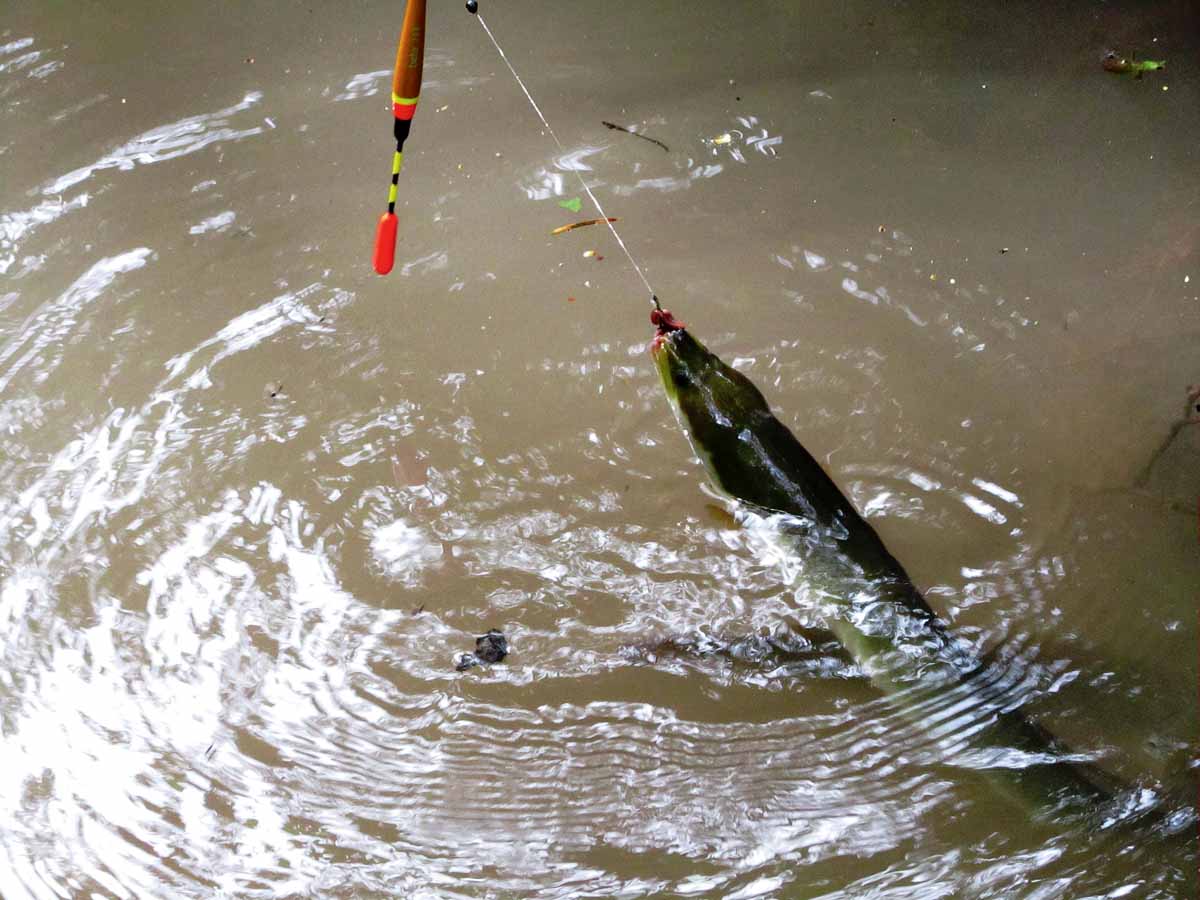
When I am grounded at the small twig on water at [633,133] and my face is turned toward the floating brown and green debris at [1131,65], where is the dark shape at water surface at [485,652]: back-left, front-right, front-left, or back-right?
back-right

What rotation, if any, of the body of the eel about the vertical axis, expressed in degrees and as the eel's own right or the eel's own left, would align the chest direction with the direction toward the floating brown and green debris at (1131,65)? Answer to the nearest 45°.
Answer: approximately 90° to the eel's own right

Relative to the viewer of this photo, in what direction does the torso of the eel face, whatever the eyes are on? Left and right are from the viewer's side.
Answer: facing away from the viewer and to the left of the viewer
